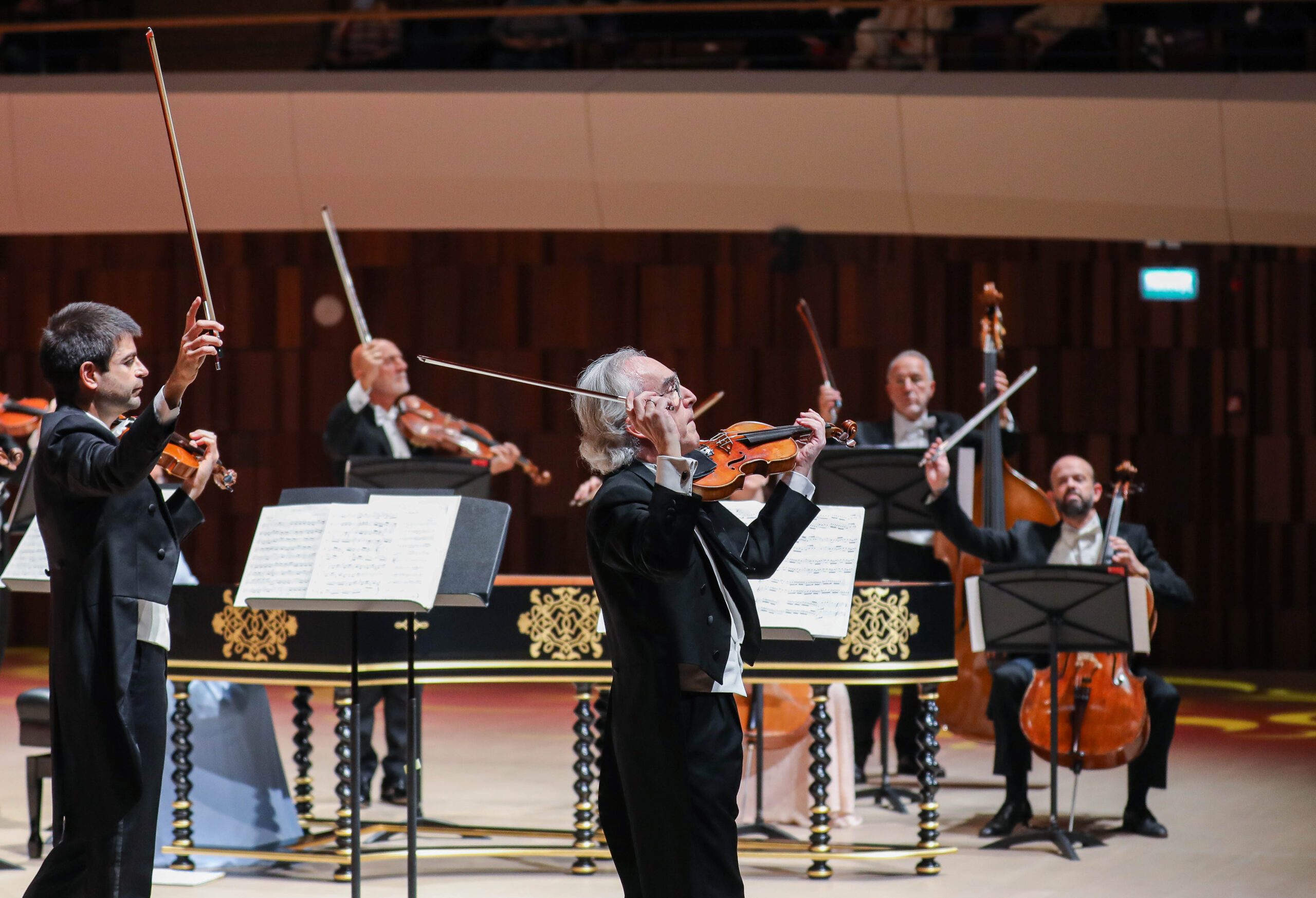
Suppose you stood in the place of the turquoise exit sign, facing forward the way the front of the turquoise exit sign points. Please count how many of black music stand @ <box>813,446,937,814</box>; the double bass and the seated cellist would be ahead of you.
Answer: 3

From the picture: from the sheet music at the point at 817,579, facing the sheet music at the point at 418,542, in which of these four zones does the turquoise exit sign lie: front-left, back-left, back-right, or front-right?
back-right

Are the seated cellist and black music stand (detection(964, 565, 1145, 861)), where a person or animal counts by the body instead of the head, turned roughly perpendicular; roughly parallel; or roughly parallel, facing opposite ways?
roughly parallel, facing opposite ways

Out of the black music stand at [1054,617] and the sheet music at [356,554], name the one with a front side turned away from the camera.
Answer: the black music stand

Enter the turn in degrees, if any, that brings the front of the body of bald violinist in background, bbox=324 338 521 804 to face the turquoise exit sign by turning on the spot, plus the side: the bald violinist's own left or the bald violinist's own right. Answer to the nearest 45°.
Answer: approximately 90° to the bald violinist's own left

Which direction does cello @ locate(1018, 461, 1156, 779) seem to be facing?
toward the camera

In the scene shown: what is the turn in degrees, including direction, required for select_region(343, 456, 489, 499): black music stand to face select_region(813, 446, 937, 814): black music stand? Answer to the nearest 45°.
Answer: approximately 90° to its right

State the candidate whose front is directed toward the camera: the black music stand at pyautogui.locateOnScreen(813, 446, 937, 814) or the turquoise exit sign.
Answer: the turquoise exit sign

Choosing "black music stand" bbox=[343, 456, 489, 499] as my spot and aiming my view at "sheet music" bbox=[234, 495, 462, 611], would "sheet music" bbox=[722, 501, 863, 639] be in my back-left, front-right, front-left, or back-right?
front-left

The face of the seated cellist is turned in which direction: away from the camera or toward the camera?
toward the camera

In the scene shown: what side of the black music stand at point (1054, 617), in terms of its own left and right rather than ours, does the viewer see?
back

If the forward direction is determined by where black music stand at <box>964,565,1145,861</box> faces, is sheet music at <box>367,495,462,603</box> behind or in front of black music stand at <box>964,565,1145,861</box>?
behind

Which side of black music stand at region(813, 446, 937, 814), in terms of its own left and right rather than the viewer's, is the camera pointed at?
back

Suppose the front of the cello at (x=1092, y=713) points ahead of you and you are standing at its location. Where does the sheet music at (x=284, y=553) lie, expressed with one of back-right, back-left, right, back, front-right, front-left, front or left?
front-right

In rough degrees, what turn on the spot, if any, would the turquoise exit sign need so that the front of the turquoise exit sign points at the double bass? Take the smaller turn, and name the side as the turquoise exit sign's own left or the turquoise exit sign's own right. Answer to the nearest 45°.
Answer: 0° — it already faces it

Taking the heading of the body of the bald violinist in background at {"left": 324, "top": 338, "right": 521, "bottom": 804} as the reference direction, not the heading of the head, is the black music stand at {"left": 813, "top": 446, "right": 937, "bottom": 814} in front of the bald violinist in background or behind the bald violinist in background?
in front
